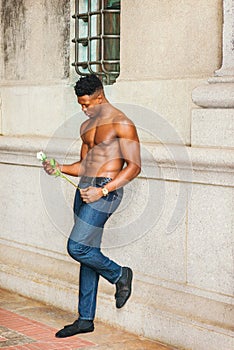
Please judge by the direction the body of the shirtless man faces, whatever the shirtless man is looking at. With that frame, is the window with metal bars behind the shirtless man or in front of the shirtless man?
behind

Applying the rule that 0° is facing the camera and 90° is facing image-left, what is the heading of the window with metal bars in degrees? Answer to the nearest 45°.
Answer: approximately 45°

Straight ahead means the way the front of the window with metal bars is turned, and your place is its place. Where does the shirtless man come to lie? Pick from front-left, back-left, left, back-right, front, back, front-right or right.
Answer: front-left

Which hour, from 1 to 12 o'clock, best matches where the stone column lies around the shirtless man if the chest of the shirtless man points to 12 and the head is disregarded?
The stone column is roughly at 8 o'clock from the shirtless man.

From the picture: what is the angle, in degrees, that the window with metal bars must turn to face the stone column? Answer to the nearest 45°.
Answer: approximately 90° to its left
